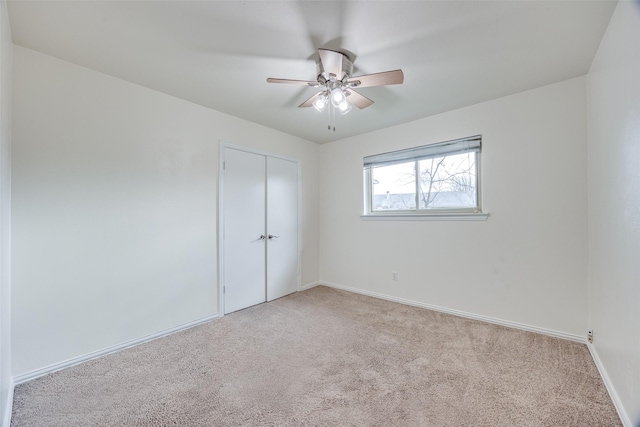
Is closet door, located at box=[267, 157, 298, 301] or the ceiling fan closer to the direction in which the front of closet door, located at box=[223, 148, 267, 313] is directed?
the ceiling fan

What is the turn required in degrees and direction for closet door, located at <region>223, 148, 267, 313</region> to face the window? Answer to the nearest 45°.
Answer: approximately 45° to its left

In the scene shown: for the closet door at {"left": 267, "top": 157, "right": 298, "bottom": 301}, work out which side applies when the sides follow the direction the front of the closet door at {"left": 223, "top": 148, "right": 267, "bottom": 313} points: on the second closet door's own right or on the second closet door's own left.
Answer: on the second closet door's own left

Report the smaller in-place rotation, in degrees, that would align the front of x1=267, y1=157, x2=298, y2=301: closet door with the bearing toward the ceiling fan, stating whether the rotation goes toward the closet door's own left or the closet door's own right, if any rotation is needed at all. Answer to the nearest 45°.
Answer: approximately 45° to the closet door's own right

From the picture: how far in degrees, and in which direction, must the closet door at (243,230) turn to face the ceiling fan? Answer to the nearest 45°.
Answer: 0° — it already faces it

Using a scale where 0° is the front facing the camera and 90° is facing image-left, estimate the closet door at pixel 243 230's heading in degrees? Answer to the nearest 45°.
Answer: approximately 315°

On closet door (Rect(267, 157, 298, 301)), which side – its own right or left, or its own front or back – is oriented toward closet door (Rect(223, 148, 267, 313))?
right
